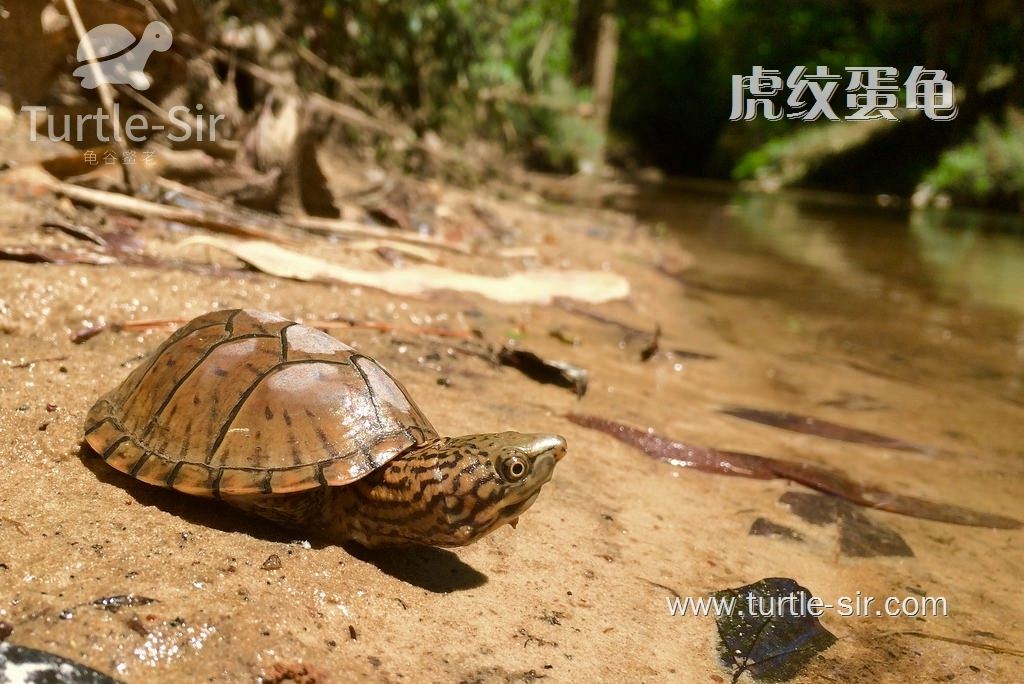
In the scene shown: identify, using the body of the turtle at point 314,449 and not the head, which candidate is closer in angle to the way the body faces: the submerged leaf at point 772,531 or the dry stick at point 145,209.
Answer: the submerged leaf

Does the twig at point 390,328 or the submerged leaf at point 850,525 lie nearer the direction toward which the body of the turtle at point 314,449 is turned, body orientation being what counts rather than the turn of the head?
the submerged leaf

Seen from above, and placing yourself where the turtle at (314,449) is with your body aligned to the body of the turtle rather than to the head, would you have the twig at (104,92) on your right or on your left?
on your left

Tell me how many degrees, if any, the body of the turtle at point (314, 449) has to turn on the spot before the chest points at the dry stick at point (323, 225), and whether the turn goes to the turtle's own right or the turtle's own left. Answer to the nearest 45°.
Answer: approximately 90° to the turtle's own left

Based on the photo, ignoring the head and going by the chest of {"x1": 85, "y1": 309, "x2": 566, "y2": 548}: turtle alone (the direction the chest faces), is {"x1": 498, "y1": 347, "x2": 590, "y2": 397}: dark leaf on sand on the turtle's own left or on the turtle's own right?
on the turtle's own left

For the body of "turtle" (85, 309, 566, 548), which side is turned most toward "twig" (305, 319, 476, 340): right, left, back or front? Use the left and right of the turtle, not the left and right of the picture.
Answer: left

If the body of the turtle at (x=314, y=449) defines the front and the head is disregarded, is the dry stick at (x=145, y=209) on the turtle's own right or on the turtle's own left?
on the turtle's own left

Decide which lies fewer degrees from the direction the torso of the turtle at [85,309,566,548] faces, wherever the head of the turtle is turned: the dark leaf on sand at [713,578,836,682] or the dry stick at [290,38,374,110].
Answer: the dark leaf on sand

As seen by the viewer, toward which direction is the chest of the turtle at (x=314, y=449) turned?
to the viewer's right

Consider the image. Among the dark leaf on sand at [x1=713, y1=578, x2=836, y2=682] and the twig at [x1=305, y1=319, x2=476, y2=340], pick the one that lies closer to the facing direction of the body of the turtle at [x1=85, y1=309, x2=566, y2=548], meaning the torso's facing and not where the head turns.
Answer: the dark leaf on sand
